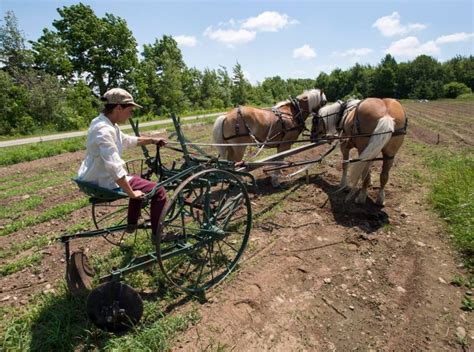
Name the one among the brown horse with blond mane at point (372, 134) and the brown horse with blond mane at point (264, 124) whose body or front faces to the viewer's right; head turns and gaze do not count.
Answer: the brown horse with blond mane at point (264, 124)

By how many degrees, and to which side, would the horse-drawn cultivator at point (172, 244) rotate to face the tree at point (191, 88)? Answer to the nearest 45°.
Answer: approximately 45° to its left

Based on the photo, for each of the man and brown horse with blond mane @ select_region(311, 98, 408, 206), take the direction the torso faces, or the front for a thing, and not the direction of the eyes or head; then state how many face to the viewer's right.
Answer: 1

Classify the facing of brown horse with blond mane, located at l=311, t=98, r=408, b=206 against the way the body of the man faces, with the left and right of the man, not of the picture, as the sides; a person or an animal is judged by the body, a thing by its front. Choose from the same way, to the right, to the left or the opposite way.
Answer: to the left

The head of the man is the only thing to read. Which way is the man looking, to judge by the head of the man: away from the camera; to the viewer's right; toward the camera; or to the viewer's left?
to the viewer's right

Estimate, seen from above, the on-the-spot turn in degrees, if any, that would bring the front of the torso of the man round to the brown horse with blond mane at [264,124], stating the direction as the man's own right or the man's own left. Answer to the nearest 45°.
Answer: approximately 45° to the man's own left

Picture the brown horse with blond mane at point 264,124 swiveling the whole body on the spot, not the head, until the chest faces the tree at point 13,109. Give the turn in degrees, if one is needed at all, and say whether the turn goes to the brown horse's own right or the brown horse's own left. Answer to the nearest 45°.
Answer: approximately 135° to the brown horse's own left

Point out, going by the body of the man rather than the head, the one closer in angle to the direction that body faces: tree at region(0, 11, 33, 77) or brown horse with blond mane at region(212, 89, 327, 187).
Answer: the brown horse with blond mane

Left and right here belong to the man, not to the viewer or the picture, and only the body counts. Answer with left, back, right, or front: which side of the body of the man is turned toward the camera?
right

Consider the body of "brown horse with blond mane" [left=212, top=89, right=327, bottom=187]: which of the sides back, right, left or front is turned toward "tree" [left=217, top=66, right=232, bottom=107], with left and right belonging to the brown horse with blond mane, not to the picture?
left

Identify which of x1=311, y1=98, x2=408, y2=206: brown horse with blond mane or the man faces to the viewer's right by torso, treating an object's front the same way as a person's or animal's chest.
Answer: the man

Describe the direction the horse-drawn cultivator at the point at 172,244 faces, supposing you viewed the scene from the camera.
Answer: facing away from the viewer and to the right of the viewer

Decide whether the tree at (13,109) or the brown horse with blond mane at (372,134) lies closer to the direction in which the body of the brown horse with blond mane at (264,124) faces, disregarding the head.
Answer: the brown horse with blond mane

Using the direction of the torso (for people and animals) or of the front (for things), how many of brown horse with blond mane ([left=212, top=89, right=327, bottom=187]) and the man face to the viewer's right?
2

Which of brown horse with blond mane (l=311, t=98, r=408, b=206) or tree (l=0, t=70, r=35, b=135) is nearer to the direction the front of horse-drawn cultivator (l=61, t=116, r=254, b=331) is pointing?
the brown horse with blond mane

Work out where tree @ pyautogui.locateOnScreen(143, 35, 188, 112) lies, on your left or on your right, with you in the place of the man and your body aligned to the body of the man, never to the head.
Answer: on your left

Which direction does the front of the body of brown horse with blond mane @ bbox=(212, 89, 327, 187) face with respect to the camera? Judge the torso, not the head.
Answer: to the viewer's right

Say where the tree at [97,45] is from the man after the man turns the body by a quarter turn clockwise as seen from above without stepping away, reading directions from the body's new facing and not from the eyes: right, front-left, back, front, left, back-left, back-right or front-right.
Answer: back
